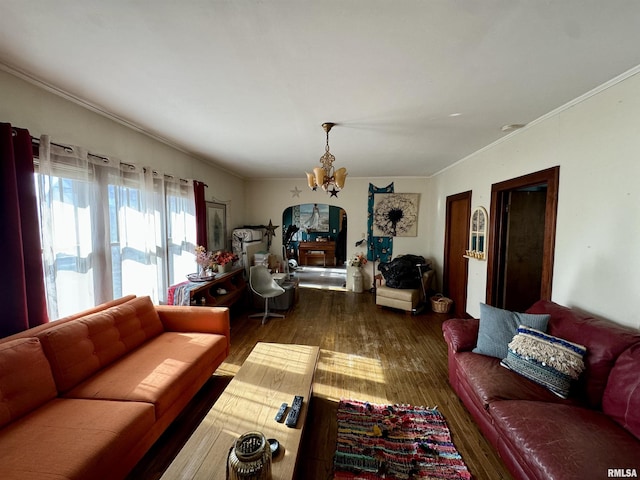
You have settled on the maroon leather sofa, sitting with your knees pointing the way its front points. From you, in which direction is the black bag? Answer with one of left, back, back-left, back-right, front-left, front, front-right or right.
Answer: right

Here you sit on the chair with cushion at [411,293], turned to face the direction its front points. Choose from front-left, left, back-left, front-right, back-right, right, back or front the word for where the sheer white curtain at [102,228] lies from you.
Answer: front

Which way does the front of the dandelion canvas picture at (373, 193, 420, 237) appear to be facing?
toward the camera

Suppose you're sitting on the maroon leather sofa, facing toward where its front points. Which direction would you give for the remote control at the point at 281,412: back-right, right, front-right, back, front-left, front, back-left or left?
front

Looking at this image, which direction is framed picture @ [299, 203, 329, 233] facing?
toward the camera

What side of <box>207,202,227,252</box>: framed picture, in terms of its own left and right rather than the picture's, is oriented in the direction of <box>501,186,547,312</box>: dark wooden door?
front

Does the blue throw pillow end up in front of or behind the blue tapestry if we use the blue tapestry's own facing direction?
in front

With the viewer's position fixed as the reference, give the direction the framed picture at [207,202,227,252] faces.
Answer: facing the viewer and to the right of the viewer

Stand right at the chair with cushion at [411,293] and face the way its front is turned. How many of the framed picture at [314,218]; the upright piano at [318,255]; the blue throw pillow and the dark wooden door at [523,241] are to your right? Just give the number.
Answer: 2

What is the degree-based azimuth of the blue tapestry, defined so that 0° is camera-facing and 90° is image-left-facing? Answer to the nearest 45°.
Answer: approximately 0°

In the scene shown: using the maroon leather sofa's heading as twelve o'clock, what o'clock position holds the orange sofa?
The orange sofa is roughly at 12 o'clock from the maroon leather sofa.

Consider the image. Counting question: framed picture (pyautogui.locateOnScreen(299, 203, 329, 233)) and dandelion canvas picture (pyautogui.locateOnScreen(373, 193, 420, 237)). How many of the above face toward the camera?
2
